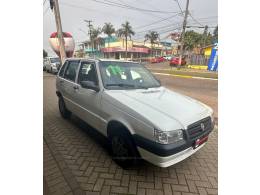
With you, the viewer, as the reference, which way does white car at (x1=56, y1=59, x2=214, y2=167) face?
facing the viewer and to the right of the viewer

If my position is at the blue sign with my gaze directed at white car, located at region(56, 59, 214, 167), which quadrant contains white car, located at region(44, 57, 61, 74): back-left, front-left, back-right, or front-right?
front-right

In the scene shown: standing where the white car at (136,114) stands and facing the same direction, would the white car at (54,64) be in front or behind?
behind

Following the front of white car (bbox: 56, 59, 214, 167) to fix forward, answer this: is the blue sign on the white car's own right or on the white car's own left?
on the white car's own left

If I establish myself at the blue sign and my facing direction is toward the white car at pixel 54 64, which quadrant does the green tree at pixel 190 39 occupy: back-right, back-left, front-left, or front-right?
back-right

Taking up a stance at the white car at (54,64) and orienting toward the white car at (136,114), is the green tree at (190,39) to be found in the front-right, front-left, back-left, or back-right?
back-left

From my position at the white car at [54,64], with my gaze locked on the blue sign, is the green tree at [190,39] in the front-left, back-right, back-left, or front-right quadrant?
front-left

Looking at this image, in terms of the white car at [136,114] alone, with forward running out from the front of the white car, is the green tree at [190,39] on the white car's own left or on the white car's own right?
on the white car's own left
